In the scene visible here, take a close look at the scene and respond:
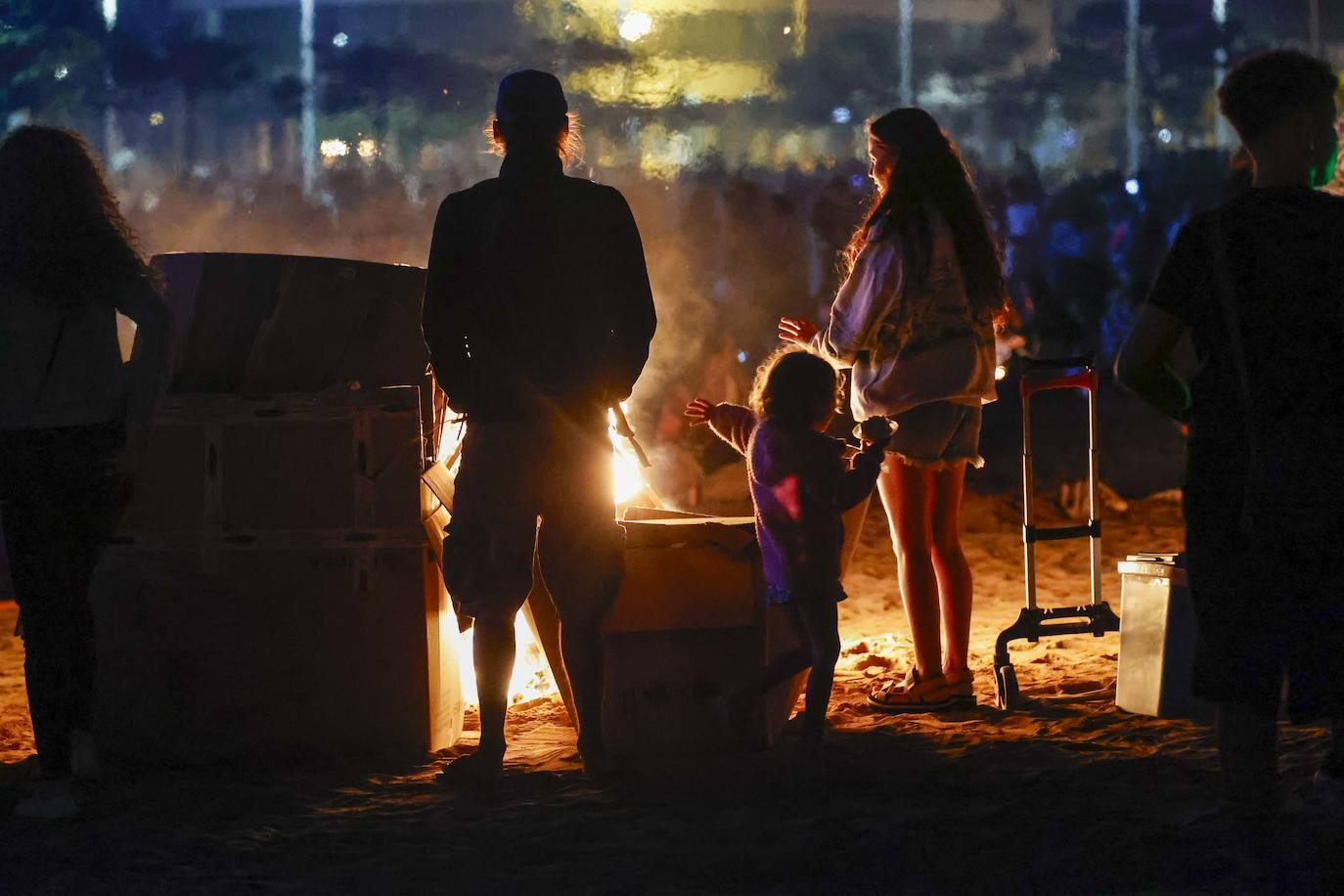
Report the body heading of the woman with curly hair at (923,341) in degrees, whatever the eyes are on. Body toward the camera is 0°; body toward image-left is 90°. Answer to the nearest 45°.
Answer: approximately 90°

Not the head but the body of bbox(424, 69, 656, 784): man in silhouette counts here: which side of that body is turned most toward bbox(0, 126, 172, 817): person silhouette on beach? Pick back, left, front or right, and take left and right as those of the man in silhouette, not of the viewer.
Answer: left

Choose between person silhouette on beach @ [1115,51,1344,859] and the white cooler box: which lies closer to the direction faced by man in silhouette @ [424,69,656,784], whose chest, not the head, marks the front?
the white cooler box

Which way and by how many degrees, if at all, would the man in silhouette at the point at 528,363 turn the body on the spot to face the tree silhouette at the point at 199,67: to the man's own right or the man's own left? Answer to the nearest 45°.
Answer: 0° — they already face it

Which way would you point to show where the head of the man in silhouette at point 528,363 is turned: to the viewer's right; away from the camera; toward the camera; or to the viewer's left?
away from the camera

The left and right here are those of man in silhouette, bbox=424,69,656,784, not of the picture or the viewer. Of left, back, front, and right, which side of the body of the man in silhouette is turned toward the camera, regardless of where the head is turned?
back

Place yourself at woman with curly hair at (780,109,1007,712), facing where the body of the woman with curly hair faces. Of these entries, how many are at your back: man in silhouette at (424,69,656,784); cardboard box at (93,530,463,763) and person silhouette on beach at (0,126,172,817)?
0

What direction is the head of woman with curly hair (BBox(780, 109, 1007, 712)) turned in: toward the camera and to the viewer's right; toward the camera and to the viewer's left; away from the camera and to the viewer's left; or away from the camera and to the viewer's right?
away from the camera and to the viewer's left

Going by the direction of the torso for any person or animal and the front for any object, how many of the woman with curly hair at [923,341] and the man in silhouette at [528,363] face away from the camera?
1

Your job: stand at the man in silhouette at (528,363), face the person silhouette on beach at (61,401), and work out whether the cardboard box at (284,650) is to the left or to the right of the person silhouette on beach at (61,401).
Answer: right

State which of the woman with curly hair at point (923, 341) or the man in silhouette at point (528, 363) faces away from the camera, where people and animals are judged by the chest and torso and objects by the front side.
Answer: the man in silhouette
